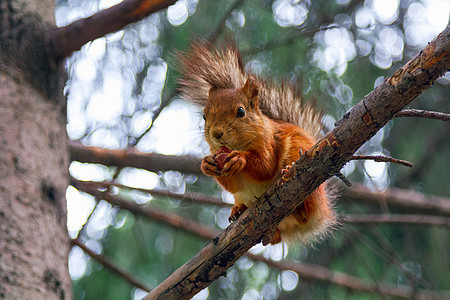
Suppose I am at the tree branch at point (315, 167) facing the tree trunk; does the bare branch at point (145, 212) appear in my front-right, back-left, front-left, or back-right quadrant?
front-right

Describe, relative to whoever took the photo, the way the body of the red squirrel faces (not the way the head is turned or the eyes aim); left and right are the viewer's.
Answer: facing the viewer and to the left of the viewer

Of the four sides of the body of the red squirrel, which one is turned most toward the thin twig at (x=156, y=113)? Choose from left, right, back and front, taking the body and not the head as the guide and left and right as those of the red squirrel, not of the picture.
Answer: right

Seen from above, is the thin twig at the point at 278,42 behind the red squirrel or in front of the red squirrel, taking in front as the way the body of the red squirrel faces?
behind
